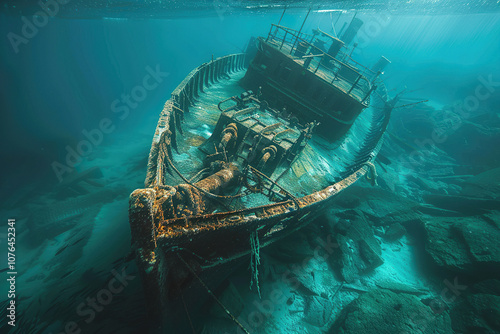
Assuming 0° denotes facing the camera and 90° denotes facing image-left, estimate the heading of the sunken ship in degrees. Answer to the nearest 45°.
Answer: approximately 45°

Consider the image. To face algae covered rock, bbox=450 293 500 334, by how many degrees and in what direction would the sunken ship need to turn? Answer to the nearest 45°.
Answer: approximately 135° to its left

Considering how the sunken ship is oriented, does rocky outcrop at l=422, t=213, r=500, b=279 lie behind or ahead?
behind
